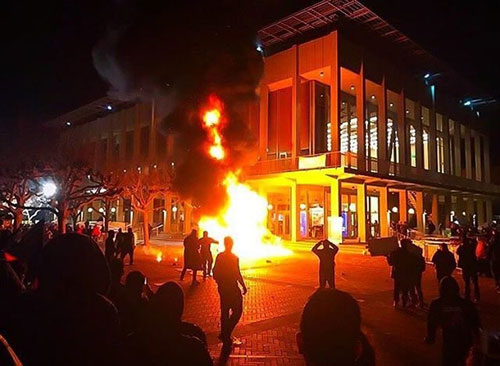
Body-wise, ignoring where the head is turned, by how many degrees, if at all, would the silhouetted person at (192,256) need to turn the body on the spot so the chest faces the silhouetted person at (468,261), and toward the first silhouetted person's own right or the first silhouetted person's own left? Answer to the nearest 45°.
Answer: approximately 45° to the first silhouetted person's own right

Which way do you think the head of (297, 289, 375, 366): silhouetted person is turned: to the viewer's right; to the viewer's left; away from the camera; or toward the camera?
away from the camera

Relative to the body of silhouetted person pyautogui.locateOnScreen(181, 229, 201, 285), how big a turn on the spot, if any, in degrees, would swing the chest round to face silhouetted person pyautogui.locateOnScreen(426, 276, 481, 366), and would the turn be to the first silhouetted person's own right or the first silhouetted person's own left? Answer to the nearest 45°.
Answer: approximately 90° to the first silhouetted person's own right

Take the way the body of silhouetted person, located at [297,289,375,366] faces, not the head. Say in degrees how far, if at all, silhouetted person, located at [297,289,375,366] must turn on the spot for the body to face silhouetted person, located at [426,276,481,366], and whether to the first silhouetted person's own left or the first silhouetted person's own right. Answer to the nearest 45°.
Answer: approximately 45° to the first silhouetted person's own right

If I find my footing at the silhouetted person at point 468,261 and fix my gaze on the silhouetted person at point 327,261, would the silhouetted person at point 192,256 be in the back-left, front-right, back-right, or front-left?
front-right

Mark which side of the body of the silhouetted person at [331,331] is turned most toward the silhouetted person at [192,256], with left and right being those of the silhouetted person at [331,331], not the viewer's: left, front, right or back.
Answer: front

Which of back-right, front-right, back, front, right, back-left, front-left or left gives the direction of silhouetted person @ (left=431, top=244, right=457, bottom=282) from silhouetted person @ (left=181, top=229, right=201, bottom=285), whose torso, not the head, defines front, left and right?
front-right

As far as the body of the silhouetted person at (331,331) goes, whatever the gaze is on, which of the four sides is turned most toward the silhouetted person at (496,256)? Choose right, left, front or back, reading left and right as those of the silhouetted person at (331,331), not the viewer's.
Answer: front

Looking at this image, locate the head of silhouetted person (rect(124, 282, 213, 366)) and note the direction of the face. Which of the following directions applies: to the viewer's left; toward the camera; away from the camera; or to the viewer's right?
away from the camera

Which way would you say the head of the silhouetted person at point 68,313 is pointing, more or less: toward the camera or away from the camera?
away from the camera

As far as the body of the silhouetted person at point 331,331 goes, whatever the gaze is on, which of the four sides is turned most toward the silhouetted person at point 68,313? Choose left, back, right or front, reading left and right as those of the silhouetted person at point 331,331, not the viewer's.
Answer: left

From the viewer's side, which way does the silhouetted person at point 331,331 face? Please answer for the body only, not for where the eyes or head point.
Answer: away from the camera

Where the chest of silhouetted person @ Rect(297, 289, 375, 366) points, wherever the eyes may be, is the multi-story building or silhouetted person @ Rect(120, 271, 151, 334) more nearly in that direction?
the multi-story building
